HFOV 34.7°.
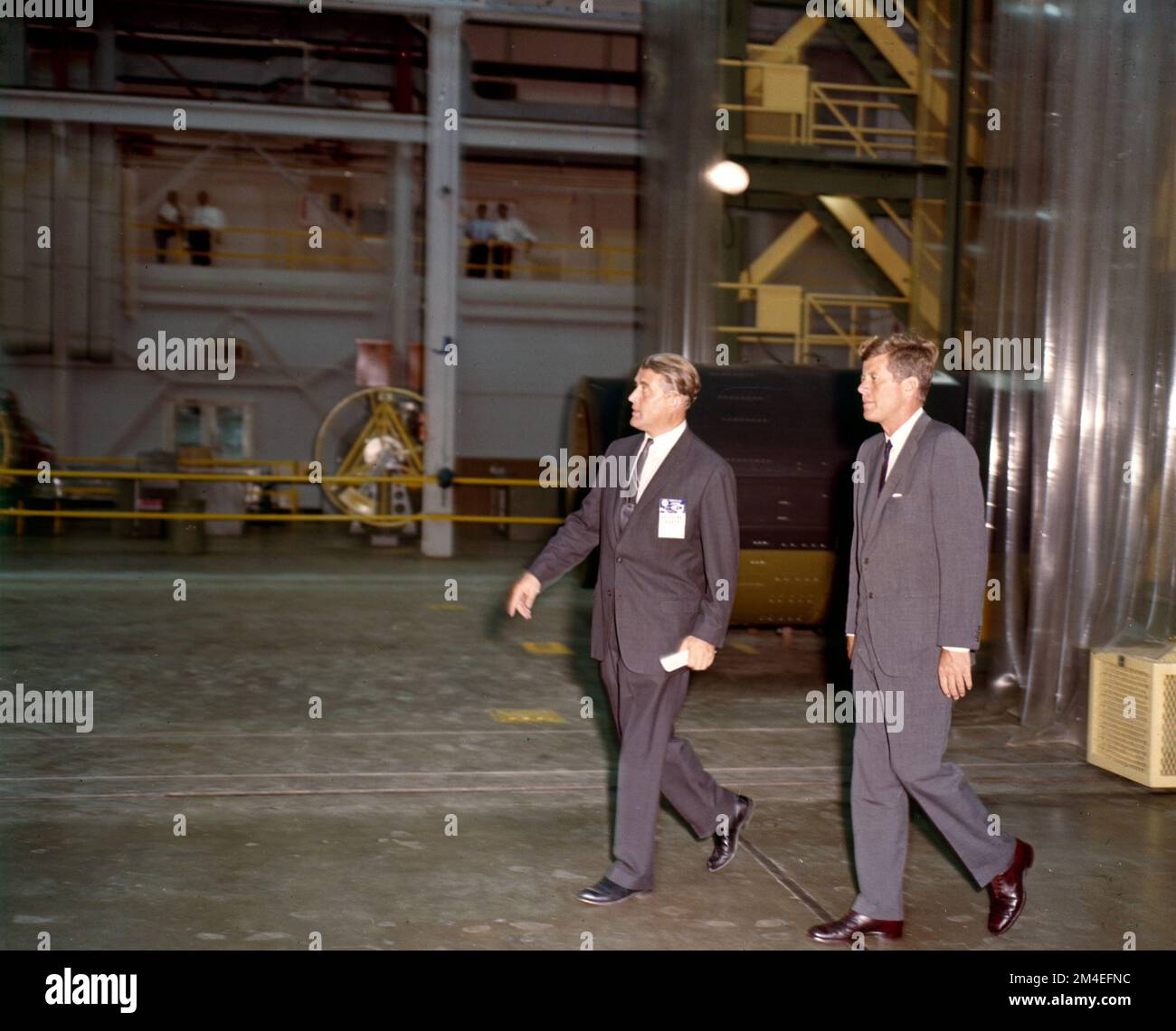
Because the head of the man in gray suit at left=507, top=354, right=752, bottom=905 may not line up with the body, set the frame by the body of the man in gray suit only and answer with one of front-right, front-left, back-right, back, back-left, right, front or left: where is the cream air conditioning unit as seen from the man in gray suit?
back

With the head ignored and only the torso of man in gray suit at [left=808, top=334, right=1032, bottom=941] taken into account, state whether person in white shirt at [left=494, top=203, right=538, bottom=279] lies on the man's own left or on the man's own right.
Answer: on the man's own right

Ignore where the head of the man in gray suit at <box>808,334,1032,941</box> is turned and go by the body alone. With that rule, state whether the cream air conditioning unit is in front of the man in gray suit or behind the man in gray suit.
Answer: behind

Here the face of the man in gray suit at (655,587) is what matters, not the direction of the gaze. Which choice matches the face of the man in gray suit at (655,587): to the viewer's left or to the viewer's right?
to the viewer's left

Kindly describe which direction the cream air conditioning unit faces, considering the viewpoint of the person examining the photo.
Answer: facing the viewer and to the left of the viewer

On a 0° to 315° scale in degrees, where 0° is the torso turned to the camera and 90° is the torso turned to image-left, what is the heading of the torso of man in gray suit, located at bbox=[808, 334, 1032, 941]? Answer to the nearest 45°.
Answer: approximately 45°

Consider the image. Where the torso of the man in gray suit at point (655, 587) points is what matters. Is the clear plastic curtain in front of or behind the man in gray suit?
behind

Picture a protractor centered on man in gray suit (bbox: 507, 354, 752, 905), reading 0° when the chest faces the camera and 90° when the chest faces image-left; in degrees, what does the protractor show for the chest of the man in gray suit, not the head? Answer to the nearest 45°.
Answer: approximately 45°

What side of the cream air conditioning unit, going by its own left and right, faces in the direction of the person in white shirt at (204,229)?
right

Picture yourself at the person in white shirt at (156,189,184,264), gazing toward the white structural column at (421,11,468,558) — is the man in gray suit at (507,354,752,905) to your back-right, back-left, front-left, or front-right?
front-right

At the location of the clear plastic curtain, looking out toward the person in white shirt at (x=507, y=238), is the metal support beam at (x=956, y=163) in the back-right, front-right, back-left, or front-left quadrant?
front-right

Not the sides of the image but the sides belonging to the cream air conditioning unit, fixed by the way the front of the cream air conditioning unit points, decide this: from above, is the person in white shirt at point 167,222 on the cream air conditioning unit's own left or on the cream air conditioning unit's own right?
on the cream air conditioning unit's own right

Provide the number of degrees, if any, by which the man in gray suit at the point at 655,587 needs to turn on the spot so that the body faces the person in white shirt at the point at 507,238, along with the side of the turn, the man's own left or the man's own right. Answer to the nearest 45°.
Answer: approximately 135° to the man's own right

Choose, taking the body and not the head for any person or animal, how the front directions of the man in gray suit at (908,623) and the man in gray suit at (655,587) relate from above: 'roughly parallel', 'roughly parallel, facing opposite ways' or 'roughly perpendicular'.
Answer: roughly parallel

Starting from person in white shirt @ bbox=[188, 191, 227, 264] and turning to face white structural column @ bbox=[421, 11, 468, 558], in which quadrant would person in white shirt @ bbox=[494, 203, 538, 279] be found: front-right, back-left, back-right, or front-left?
front-left
